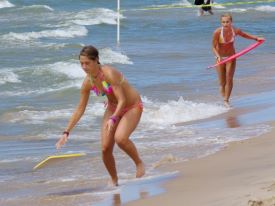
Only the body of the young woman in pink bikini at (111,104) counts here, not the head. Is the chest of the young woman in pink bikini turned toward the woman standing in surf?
no

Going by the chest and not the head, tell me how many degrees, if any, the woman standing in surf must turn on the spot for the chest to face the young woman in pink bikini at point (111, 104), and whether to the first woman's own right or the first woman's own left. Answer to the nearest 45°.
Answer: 0° — they already face them

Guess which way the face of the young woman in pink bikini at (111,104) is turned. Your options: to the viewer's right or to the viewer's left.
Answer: to the viewer's left

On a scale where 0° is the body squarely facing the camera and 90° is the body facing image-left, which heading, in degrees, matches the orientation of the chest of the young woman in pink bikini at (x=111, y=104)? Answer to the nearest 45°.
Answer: approximately 45°

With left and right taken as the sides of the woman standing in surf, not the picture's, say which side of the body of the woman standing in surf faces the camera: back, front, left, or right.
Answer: front

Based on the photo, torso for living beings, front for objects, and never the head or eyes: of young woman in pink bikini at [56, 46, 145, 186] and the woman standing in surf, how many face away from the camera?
0
